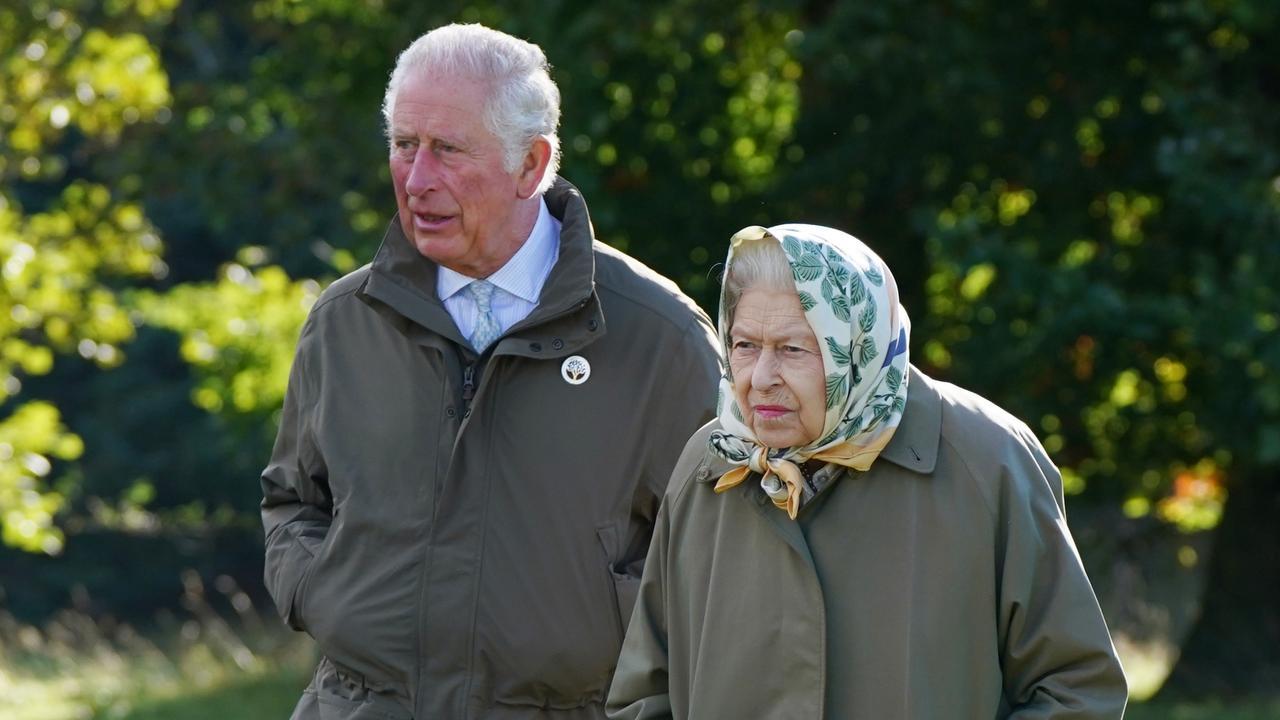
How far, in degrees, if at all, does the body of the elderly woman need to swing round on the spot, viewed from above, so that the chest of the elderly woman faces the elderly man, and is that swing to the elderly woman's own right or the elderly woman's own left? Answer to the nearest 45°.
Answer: approximately 90° to the elderly woman's own right

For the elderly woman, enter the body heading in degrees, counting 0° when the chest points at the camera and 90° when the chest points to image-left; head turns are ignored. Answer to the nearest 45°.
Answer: approximately 45°

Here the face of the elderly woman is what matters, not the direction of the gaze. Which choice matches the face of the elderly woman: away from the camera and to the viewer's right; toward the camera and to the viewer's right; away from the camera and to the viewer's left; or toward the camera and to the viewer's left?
toward the camera and to the viewer's left

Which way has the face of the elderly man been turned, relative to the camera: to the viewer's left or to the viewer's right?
to the viewer's left
